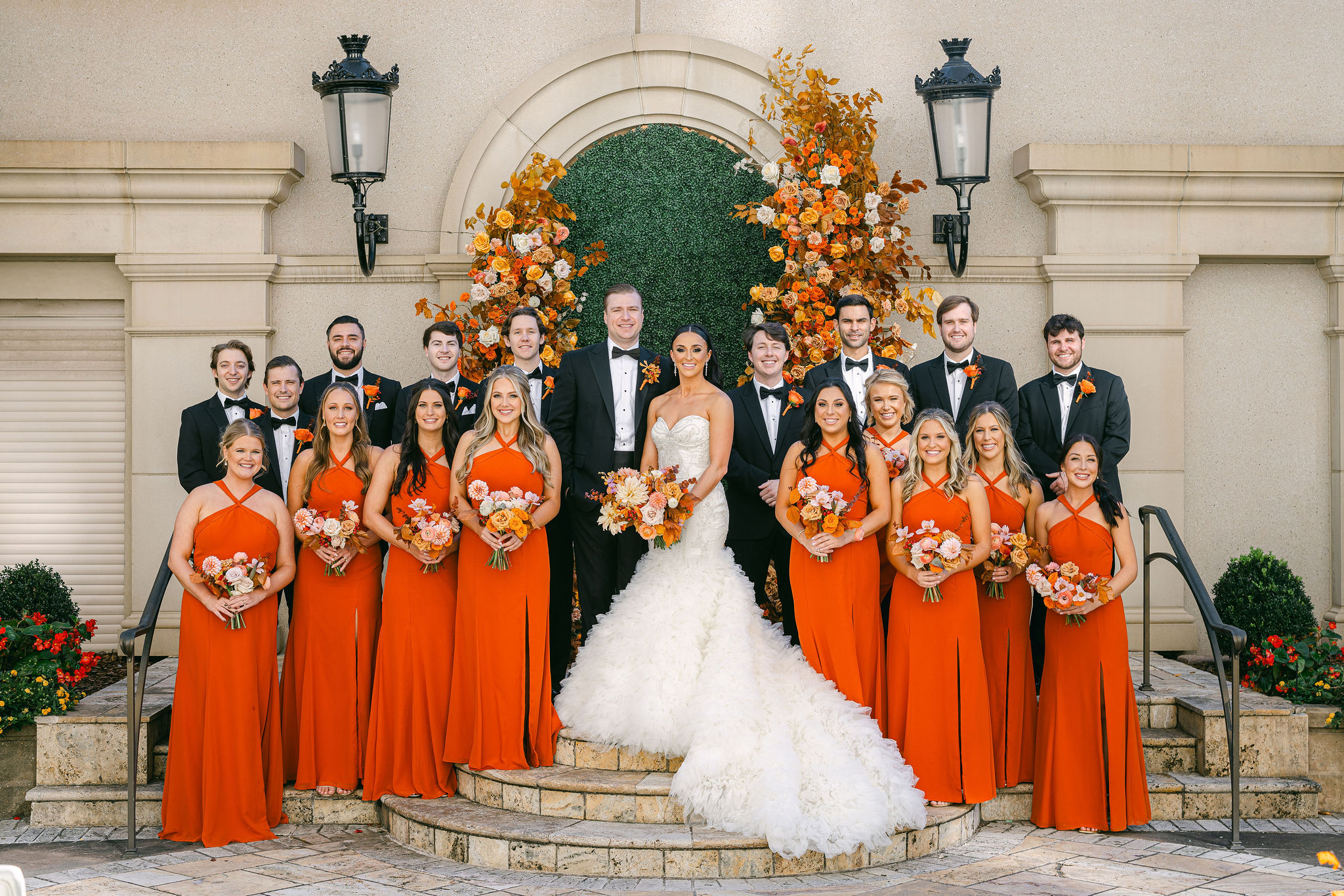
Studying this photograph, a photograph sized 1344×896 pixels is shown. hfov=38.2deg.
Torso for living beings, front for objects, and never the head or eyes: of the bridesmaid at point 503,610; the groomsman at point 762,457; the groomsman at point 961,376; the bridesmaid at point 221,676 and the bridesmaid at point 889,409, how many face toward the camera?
5

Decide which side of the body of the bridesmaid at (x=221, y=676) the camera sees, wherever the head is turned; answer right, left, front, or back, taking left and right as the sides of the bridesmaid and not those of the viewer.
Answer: front

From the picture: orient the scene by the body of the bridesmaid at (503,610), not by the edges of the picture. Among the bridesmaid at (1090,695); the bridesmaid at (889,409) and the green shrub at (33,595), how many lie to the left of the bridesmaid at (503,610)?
2

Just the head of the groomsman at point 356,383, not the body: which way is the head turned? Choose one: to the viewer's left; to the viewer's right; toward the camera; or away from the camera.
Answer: toward the camera

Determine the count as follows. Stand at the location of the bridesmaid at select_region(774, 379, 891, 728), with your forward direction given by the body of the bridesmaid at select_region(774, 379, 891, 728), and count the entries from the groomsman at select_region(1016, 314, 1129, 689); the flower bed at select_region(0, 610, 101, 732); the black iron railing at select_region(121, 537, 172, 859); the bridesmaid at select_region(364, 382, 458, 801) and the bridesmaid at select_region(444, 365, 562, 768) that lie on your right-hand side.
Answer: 4

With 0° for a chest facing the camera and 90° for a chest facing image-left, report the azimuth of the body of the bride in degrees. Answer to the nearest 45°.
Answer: approximately 45°

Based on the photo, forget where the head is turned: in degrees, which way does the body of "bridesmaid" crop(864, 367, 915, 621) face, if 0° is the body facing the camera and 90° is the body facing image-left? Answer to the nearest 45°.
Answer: approximately 0°

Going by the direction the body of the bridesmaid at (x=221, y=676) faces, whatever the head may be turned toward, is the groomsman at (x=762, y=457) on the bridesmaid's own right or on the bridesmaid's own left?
on the bridesmaid's own left

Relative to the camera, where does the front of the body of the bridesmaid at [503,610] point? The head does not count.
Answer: toward the camera

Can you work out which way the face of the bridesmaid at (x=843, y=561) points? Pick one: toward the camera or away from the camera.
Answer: toward the camera

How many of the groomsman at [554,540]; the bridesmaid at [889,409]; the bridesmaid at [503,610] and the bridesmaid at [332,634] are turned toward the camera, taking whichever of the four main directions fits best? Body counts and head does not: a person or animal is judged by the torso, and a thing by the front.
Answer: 4

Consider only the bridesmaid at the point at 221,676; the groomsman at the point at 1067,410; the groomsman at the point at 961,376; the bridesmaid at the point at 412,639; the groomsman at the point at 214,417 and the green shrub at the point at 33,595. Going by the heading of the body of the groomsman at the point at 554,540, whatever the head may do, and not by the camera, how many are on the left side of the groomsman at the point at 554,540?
2

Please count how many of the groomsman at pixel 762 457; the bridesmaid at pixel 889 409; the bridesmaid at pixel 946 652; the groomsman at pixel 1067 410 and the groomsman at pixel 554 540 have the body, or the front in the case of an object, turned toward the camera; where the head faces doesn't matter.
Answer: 5

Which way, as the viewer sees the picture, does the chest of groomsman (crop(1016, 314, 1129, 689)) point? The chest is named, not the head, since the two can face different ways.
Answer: toward the camera

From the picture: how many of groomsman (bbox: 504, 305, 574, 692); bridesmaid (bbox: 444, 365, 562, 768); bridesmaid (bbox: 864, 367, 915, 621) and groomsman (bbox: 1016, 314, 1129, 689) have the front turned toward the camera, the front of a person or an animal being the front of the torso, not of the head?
4

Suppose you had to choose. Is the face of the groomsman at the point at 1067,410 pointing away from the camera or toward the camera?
toward the camera
